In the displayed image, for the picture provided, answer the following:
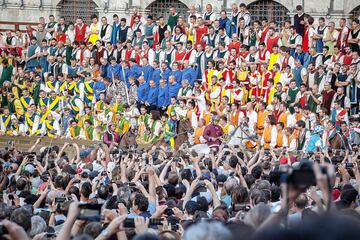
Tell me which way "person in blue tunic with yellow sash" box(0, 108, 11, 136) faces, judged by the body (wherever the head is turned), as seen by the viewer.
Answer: toward the camera

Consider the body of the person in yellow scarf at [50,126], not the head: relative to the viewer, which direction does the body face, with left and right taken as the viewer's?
facing the viewer

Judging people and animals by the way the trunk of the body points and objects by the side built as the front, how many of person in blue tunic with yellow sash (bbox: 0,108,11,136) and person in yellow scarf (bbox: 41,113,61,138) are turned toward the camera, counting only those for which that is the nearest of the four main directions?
2

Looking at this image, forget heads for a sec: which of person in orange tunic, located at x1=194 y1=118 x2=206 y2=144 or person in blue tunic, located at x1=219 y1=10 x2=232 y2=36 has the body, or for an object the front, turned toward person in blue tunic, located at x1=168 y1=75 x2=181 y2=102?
person in blue tunic, located at x1=219 y1=10 x2=232 y2=36

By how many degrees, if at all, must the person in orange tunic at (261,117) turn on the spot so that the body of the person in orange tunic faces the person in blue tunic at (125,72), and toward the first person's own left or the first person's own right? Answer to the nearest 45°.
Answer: approximately 90° to the first person's own right

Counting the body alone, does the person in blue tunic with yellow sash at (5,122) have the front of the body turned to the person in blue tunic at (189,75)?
no

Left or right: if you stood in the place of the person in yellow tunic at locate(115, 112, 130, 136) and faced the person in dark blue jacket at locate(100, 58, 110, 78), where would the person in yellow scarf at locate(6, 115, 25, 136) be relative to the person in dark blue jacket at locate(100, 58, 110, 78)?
left

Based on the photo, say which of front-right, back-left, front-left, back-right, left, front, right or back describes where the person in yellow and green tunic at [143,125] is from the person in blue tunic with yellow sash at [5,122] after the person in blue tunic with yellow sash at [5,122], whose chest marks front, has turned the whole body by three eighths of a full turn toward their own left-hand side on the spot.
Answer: right

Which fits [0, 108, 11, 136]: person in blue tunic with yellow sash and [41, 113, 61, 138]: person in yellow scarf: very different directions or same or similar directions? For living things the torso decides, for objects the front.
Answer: same or similar directions

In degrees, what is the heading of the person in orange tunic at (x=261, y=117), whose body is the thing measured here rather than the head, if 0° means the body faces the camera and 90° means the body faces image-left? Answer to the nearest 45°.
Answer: approximately 45°

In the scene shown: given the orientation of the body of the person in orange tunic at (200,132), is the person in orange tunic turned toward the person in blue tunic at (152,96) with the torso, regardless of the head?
no

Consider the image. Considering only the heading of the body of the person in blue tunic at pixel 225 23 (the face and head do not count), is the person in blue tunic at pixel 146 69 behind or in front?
in front

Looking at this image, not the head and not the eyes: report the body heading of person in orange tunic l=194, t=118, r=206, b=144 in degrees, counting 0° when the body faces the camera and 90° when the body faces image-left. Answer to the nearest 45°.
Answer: approximately 315°
